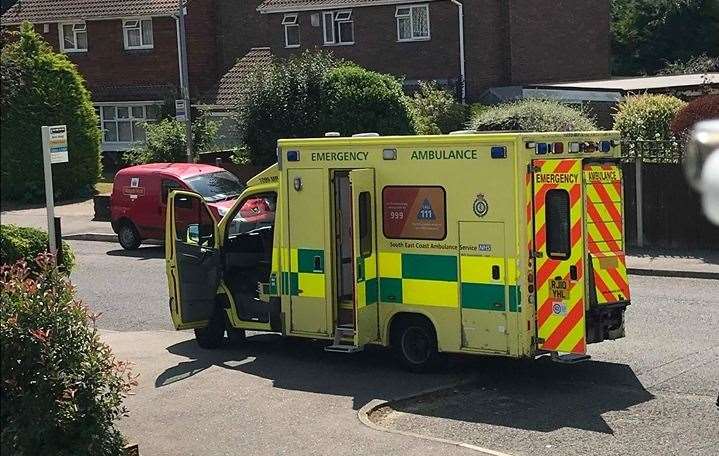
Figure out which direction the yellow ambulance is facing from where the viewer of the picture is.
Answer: facing away from the viewer and to the left of the viewer

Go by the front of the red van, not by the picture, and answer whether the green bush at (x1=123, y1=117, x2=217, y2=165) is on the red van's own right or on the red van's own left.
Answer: on the red van's own left

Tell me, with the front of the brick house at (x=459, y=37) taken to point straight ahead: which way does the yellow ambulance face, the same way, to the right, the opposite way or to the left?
to the right

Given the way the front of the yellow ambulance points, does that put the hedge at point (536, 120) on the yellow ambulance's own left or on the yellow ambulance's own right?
on the yellow ambulance's own right

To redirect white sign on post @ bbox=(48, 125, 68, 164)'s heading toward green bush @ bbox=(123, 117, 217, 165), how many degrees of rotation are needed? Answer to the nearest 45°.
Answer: approximately 180°

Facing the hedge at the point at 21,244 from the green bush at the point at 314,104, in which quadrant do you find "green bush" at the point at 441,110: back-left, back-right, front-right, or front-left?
back-left

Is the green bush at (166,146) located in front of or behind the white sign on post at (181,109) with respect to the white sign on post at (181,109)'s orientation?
behind

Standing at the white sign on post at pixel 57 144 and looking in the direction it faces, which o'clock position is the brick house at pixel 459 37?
The brick house is roughly at 7 o'clock from the white sign on post.

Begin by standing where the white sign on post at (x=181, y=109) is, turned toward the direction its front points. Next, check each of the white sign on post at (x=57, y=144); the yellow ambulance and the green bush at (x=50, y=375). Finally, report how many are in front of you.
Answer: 3

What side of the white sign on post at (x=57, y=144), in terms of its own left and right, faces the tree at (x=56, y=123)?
back

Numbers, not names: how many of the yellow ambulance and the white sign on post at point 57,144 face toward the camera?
1

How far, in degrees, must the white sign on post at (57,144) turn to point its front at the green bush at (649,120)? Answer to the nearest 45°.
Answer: approximately 135° to its left
